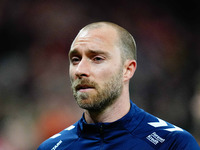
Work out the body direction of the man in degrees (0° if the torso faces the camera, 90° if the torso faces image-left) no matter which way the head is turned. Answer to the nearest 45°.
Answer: approximately 45°

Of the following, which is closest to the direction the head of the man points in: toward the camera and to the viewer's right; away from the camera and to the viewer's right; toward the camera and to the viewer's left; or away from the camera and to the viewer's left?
toward the camera and to the viewer's left
